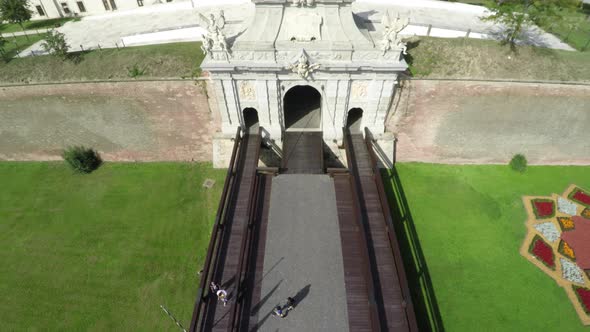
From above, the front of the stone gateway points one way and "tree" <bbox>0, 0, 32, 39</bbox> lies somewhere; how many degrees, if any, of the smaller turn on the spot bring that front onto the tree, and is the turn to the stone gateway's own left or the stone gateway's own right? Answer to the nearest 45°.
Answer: approximately 135° to the stone gateway's own right

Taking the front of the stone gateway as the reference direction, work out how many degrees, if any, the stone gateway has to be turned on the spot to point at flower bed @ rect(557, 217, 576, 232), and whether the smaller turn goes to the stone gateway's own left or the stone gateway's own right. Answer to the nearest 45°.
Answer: approximately 90° to the stone gateway's own left

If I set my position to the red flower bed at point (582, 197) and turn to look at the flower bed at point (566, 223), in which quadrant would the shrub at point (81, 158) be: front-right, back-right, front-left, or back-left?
front-right

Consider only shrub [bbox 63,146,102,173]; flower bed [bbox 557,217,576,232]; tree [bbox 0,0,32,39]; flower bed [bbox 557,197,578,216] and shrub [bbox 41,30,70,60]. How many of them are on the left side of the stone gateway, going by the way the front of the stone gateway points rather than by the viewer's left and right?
2

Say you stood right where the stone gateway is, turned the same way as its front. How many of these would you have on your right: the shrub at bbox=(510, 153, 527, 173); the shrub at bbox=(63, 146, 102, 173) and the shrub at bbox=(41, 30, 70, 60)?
2

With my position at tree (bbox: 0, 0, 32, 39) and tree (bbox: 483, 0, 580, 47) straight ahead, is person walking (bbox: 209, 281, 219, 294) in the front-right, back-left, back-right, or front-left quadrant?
front-right

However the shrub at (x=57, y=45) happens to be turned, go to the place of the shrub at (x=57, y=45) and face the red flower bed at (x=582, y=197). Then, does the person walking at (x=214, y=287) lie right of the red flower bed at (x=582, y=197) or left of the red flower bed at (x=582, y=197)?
right

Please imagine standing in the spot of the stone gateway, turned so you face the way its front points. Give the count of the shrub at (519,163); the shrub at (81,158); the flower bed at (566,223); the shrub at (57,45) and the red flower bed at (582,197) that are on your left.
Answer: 3

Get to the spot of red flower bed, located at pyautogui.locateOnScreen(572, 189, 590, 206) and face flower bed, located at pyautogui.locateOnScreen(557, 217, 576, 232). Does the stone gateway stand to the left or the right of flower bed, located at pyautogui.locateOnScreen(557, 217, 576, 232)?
right

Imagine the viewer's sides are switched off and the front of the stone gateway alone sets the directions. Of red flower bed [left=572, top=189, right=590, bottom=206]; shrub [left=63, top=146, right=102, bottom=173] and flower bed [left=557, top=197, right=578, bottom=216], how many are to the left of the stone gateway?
2

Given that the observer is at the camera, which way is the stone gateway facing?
facing the viewer

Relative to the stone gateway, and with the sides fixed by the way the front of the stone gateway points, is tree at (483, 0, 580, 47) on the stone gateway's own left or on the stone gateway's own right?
on the stone gateway's own left

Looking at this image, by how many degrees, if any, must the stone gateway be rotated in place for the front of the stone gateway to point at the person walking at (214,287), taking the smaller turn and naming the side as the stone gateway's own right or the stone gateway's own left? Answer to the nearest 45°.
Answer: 0° — it already faces them

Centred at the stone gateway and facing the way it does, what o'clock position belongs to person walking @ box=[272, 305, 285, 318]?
The person walking is roughly at 12 o'clock from the stone gateway.

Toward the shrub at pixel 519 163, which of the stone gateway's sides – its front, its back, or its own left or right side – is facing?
left

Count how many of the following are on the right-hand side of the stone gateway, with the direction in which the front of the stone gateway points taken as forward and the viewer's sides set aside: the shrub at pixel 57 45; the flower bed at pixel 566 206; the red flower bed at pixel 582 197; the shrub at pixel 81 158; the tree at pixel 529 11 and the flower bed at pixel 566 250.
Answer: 2

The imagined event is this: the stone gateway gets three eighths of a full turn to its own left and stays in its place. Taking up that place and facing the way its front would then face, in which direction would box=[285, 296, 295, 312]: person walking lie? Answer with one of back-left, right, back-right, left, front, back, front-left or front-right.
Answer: back-right

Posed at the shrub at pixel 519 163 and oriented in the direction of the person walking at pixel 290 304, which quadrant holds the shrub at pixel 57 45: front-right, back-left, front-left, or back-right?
front-right

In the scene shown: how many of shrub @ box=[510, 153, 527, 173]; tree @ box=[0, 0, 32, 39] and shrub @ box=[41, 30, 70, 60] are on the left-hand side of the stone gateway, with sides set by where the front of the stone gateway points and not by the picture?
1

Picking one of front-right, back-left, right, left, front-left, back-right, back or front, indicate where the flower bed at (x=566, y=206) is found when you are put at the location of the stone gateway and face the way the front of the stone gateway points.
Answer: left
